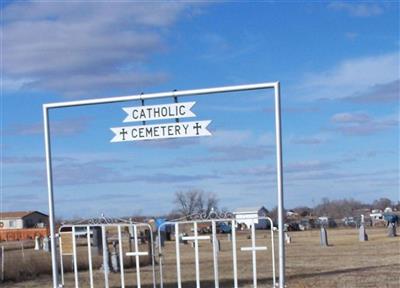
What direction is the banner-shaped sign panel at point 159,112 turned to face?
toward the camera

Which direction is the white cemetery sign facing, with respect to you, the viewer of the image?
facing the viewer
